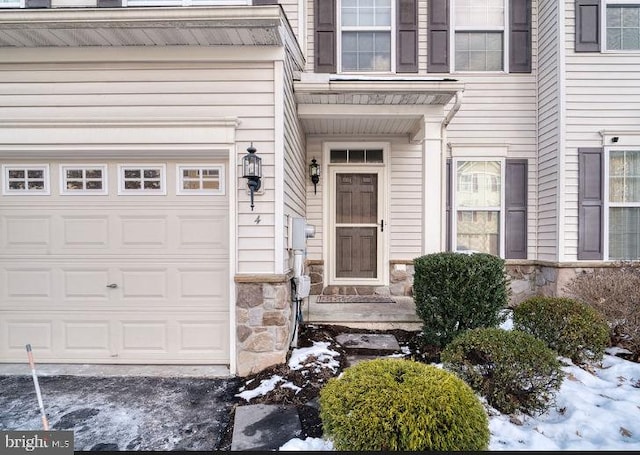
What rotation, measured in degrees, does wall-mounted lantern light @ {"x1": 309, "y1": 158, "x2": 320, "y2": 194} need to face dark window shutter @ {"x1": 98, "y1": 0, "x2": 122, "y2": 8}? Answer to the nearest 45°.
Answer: approximately 45° to its right

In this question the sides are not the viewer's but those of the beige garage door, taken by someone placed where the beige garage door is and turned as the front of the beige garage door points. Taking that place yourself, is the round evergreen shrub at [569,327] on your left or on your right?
on your left

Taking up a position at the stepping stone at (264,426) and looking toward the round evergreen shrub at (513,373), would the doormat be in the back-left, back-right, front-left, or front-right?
front-left

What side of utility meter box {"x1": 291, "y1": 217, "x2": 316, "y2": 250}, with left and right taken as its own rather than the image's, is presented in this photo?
right

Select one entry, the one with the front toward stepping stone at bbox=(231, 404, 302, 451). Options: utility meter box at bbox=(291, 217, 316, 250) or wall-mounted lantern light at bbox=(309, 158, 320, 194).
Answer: the wall-mounted lantern light

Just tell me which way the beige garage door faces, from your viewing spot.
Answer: facing the viewer

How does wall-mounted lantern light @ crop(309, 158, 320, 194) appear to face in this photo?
toward the camera

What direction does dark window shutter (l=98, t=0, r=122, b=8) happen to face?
toward the camera

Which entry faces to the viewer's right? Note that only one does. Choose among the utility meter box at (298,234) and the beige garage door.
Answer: the utility meter box

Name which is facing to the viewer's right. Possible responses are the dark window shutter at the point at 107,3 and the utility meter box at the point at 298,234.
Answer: the utility meter box

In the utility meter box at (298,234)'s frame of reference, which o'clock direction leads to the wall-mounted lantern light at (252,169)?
The wall-mounted lantern light is roughly at 4 o'clock from the utility meter box.

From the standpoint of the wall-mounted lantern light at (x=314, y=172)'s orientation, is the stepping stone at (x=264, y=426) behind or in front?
in front

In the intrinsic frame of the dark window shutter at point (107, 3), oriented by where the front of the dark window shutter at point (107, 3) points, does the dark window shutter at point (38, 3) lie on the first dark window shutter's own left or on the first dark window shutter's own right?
on the first dark window shutter's own right
